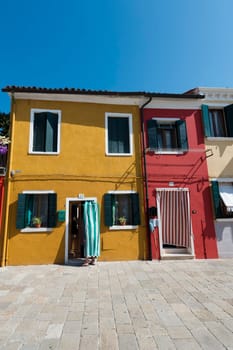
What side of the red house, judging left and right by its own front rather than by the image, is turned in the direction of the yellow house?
right

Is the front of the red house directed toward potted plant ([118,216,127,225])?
no

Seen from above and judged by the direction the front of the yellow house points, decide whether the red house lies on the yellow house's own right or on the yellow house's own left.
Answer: on the yellow house's own left

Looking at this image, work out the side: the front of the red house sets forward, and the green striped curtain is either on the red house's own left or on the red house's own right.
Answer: on the red house's own right

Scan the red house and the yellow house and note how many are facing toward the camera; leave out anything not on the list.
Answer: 2

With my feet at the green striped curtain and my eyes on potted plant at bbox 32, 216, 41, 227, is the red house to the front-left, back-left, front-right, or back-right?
back-right

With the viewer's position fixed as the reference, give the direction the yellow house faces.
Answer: facing the viewer

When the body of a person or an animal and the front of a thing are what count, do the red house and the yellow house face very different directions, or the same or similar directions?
same or similar directions

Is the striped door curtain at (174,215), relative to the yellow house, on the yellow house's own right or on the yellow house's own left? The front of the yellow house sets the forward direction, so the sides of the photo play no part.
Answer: on the yellow house's own left

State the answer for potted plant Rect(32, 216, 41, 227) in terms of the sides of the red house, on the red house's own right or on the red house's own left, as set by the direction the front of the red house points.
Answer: on the red house's own right
